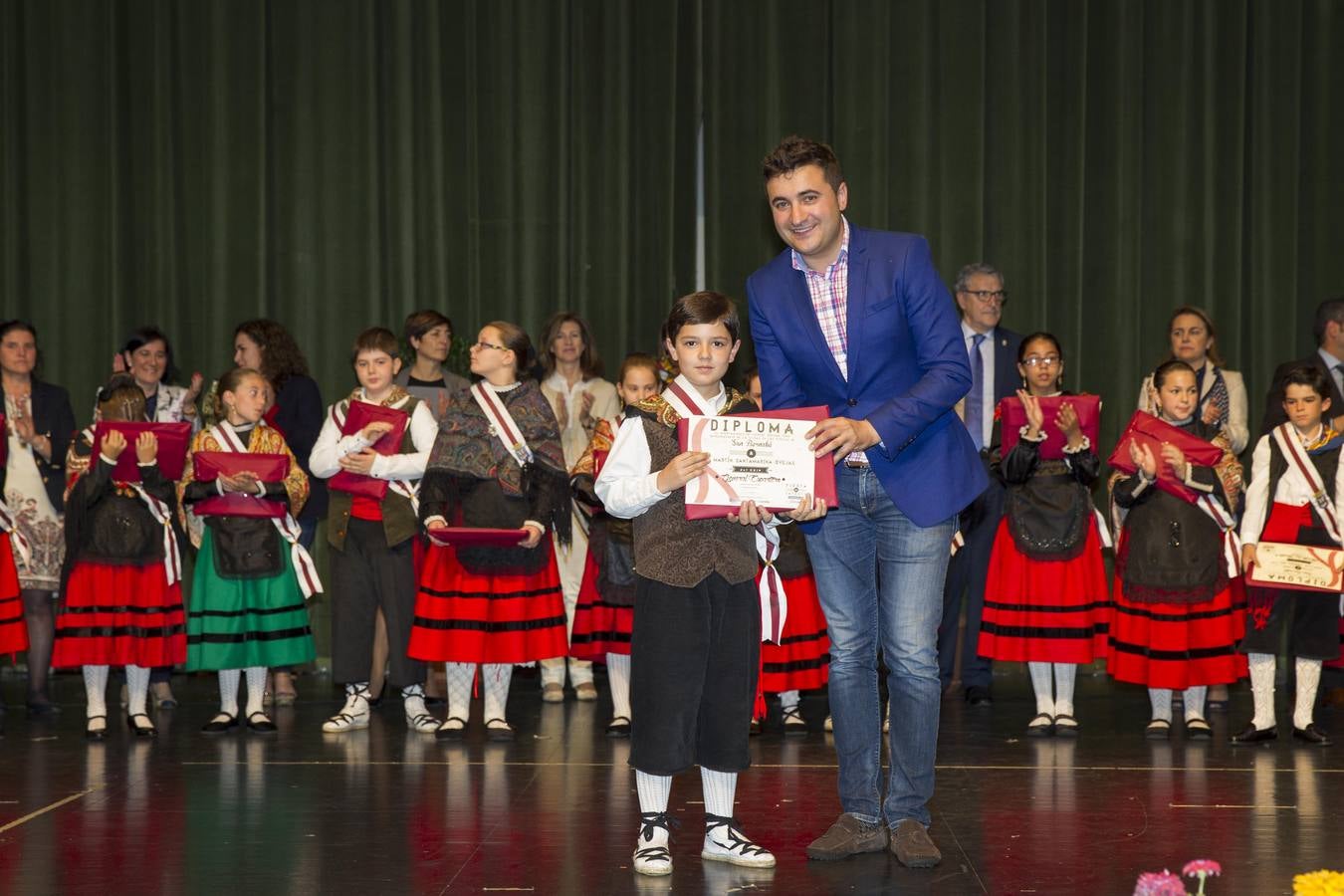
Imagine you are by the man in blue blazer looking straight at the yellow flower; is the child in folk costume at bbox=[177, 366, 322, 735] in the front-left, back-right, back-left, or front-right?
back-right

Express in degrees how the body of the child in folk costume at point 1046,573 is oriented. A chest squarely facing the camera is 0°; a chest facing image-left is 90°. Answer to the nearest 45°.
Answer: approximately 0°

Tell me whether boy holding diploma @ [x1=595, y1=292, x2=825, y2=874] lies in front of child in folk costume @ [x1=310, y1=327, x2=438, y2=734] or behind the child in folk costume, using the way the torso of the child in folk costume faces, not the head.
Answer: in front

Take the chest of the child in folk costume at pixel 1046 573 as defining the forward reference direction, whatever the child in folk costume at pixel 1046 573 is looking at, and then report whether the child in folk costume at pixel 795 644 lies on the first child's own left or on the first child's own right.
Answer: on the first child's own right

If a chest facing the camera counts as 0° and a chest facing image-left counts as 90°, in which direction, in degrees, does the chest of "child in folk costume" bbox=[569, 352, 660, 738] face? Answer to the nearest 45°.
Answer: approximately 0°

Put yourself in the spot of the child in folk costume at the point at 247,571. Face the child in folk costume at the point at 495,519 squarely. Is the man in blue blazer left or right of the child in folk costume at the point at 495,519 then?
right

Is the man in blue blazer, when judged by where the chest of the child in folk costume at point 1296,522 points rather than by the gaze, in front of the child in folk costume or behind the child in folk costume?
in front

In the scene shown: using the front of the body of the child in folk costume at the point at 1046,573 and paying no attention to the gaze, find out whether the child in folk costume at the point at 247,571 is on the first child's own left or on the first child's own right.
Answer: on the first child's own right

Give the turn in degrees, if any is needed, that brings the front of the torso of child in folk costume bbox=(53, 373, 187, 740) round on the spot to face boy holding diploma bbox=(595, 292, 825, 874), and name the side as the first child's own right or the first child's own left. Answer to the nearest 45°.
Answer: approximately 45° to the first child's own left

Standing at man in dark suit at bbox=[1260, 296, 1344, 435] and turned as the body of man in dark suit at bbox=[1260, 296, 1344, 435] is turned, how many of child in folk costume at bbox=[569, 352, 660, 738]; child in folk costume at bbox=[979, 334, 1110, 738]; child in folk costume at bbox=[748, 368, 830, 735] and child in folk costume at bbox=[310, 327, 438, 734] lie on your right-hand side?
4
